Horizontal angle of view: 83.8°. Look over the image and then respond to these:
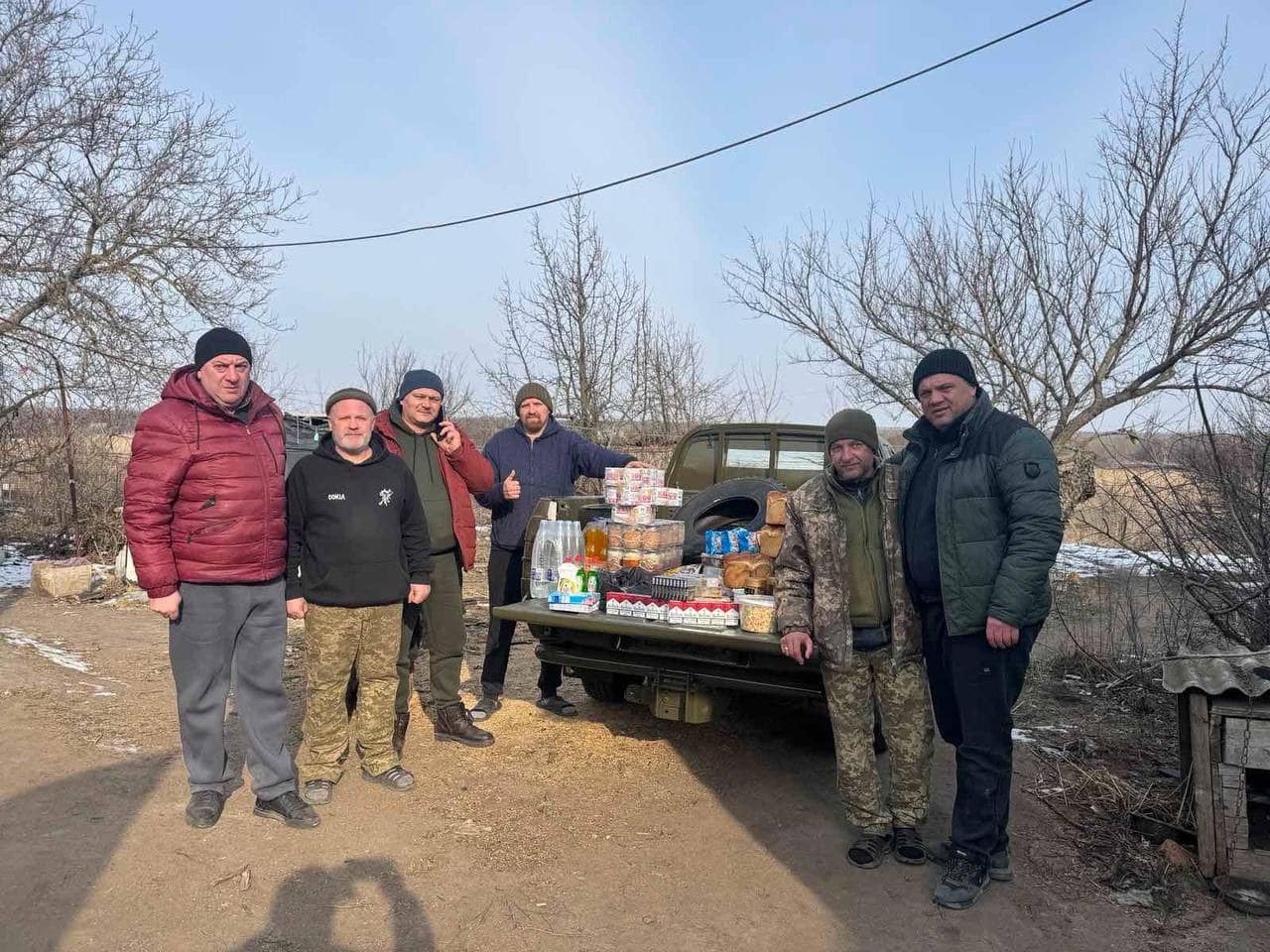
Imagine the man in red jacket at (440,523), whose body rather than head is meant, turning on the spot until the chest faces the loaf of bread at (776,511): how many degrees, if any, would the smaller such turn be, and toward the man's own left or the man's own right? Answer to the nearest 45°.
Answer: approximately 45° to the man's own left

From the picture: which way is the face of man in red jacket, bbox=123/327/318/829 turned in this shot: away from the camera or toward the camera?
toward the camera

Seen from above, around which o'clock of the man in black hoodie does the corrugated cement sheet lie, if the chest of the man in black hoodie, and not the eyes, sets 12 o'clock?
The corrugated cement sheet is roughly at 10 o'clock from the man in black hoodie.

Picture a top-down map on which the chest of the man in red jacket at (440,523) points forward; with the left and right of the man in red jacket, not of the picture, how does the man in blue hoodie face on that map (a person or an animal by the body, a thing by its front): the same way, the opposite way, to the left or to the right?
the same way

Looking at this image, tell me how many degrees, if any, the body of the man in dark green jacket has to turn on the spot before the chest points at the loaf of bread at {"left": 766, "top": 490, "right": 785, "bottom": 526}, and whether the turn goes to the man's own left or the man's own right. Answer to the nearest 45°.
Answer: approximately 90° to the man's own right

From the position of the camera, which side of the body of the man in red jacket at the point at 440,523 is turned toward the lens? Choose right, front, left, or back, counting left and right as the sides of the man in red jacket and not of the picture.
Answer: front

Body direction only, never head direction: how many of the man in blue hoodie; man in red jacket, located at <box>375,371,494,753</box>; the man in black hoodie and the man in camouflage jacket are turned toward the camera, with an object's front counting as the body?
4

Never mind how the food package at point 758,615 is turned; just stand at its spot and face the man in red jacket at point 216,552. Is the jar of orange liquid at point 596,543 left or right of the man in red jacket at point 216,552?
right

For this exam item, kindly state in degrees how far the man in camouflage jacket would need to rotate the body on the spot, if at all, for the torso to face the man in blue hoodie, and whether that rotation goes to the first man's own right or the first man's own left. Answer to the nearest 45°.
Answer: approximately 135° to the first man's own right

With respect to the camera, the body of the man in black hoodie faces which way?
toward the camera

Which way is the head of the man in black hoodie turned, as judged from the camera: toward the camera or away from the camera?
toward the camera

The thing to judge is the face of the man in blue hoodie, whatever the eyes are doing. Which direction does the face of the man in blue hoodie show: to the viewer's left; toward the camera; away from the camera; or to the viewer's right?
toward the camera

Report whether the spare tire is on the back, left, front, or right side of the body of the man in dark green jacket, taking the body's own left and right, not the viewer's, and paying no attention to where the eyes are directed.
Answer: right

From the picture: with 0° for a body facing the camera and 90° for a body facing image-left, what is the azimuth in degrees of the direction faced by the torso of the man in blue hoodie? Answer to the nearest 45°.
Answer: approximately 0°

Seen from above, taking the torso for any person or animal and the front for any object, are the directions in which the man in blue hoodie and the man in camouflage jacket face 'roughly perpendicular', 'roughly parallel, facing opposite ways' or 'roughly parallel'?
roughly parallel

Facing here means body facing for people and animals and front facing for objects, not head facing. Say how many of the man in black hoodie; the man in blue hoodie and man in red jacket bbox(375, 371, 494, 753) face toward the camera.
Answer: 3

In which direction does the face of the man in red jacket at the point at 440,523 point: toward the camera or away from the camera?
toward the camera
